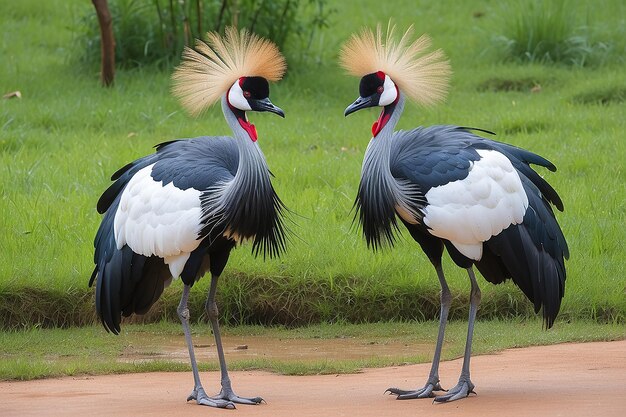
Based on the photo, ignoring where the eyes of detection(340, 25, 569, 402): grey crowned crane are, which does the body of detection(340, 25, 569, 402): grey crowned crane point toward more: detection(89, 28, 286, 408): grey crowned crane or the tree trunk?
the grey crowned crane

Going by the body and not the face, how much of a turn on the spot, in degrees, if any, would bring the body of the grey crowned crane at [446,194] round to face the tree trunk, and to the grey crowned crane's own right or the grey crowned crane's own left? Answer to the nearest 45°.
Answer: approximately 45° to the grey crowned crane's own right

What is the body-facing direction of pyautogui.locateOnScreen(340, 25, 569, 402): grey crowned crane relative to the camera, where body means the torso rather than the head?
to the viewer's left

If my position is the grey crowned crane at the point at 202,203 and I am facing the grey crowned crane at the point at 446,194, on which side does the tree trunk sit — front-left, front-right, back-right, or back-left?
back-left

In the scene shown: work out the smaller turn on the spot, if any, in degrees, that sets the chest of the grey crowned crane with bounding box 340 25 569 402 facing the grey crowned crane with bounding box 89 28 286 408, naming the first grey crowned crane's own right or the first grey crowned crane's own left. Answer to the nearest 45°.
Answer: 0° — it already faces it

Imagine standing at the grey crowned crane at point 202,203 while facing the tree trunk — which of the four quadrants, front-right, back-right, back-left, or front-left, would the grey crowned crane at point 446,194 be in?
back-right
